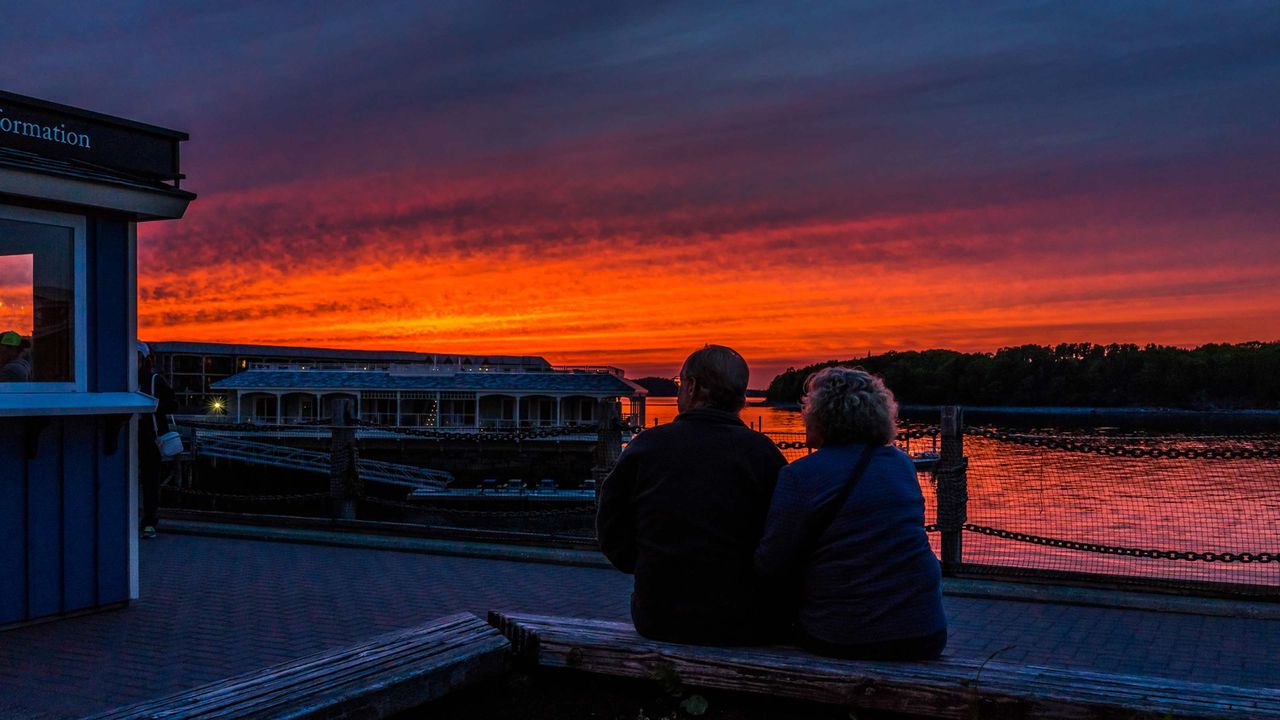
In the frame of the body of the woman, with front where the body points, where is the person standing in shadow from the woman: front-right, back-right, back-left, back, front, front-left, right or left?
front-left

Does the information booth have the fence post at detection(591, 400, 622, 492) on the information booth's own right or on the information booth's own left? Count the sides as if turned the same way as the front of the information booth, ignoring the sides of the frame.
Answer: on the information booth's own left

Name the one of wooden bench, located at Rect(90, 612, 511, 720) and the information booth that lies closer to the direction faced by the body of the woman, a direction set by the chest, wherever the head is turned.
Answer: the information booth

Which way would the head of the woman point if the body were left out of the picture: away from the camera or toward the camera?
away from the camera

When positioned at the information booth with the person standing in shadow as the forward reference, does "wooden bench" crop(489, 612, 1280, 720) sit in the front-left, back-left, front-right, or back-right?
back-right

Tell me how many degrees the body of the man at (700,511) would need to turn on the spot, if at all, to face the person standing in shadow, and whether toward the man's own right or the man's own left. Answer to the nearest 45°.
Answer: approximately 45° to the man's own left

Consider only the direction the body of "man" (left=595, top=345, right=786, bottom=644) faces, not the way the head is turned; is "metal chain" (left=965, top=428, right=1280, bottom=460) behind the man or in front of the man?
in front

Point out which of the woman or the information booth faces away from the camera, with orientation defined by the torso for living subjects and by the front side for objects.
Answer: the woman

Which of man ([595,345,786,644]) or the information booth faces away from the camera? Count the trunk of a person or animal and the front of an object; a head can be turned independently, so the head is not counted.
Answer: the man

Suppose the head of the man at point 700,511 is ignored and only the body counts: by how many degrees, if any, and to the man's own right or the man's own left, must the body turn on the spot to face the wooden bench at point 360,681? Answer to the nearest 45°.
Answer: approximately 90° to the man's own left

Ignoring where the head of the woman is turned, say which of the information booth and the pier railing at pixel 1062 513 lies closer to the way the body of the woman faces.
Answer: the pier railing

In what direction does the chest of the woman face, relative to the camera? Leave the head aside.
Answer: away from the camera

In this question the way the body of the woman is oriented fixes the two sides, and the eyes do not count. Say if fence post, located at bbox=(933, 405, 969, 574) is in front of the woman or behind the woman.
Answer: in front

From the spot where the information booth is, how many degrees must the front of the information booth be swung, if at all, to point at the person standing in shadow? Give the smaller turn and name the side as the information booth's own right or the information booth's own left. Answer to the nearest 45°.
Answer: approximately 135° to the information booth's own left

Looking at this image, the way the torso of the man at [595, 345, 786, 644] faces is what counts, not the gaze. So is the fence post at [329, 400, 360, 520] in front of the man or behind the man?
in front

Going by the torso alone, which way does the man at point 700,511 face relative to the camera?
away from the camera
